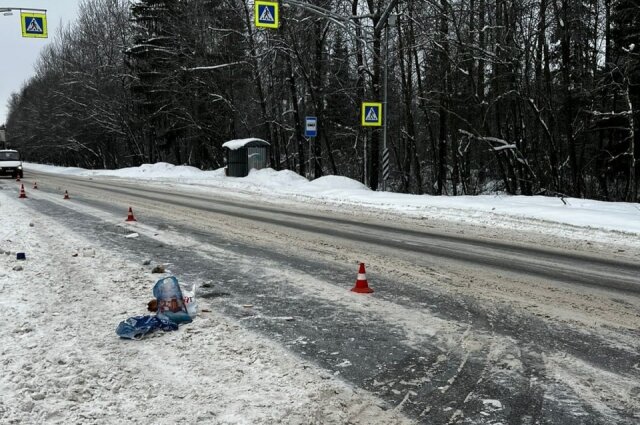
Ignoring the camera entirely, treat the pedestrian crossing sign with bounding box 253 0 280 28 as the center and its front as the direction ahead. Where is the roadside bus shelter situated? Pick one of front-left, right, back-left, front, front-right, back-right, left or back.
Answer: back

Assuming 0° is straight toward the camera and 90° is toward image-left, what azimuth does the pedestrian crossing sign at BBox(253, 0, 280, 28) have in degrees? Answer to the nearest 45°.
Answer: approximately 0°

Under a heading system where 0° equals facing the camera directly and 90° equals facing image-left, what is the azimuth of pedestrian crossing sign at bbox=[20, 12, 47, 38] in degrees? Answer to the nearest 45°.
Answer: approximately 0°

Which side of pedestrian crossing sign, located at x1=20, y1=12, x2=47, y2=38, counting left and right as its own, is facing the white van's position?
back

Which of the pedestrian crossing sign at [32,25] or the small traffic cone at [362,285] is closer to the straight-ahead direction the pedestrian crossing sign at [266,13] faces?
the small traffic cone

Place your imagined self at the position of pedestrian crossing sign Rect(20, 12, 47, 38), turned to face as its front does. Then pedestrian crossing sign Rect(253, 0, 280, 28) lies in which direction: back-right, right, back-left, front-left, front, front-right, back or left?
front-left

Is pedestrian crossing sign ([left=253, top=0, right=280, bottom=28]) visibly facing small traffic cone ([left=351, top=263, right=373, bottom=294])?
yes

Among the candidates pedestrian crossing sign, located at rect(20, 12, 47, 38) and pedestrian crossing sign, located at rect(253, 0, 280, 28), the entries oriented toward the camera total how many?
2

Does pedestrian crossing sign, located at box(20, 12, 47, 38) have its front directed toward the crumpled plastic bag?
yes
